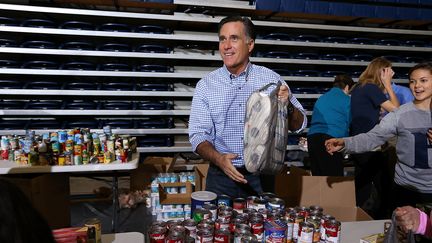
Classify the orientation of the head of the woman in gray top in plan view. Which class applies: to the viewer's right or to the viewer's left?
to the viewer's left

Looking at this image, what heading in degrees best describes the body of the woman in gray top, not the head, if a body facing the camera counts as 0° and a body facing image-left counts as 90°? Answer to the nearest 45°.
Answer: approximately 0°

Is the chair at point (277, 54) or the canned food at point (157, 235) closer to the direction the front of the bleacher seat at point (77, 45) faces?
the canned food

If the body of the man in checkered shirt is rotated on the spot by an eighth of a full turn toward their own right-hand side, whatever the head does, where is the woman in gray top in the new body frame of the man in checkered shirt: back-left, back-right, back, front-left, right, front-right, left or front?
back-left

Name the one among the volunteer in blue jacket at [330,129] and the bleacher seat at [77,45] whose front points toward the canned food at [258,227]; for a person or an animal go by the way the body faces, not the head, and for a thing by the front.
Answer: the bleacher seat

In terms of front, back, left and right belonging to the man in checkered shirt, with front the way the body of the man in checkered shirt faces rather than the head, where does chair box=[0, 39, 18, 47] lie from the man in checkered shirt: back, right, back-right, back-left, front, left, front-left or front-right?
back-right

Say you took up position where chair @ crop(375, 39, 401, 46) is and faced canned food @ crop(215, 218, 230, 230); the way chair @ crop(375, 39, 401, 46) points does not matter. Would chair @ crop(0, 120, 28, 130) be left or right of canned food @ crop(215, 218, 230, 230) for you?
right

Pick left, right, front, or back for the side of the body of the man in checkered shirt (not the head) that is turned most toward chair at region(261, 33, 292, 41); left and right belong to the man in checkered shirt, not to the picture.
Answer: back

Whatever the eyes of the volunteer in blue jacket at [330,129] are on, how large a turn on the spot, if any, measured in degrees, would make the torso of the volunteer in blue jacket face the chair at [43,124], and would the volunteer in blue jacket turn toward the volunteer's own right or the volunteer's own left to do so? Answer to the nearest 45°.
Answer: approximately 135° to the volunteer's own left
